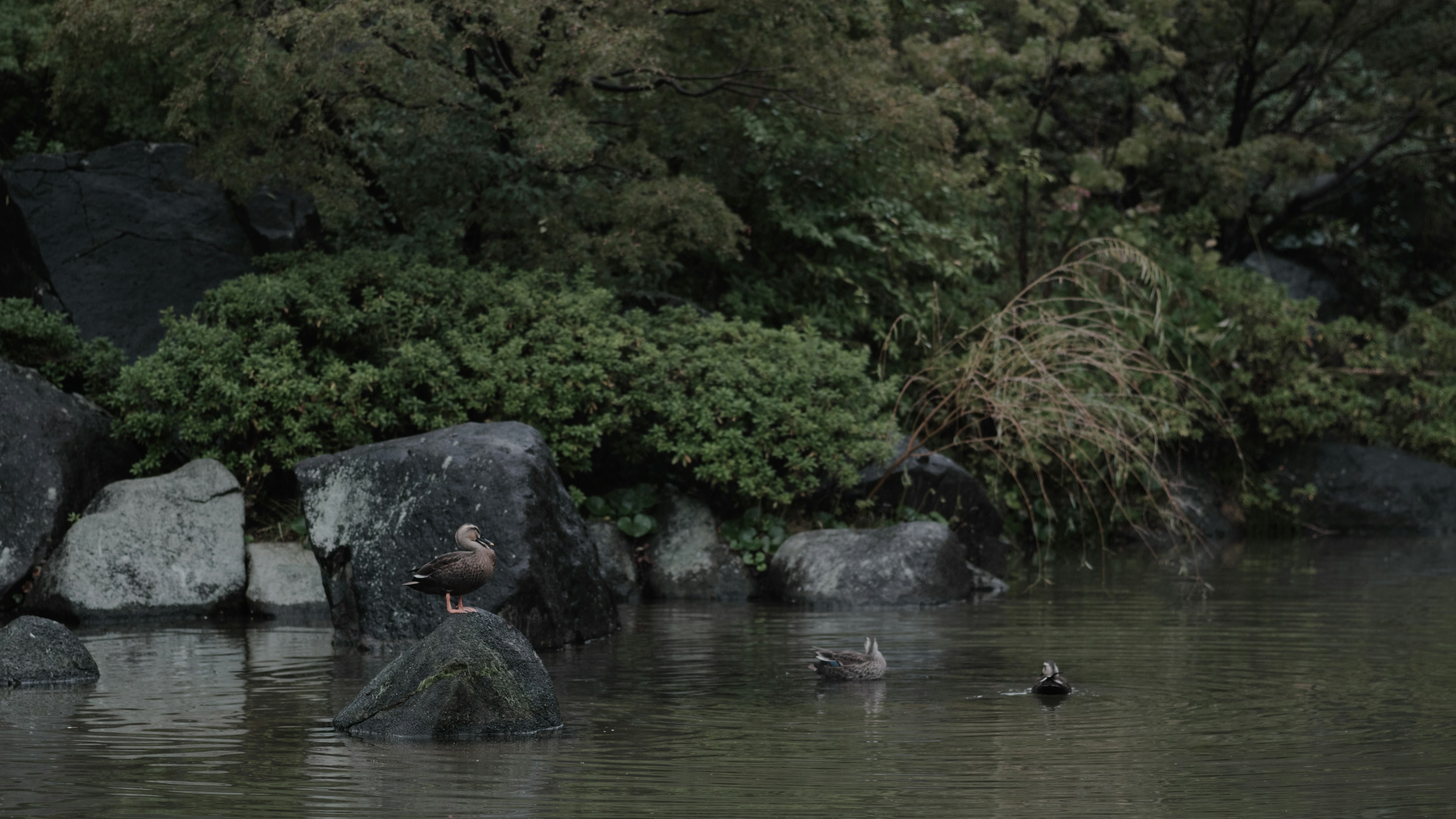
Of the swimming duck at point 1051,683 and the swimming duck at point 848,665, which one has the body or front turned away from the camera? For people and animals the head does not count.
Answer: the swimming duck at point 1051,683

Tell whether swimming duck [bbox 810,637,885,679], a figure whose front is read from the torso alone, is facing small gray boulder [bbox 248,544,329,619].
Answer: no

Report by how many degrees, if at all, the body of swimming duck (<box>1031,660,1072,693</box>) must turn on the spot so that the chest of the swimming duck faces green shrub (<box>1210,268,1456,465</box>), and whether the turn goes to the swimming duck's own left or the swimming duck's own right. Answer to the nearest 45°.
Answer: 0° — it already faces it

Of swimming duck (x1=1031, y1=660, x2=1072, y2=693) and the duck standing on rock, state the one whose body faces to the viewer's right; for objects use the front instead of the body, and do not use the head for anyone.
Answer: the duck standing on rock

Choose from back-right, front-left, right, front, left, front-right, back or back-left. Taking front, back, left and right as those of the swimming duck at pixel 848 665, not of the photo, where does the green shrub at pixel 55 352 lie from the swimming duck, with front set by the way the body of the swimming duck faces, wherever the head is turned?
back-left

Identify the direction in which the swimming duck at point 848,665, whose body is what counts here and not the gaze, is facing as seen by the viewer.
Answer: to the viewer's right

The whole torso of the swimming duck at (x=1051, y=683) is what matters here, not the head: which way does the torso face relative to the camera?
away from the camera

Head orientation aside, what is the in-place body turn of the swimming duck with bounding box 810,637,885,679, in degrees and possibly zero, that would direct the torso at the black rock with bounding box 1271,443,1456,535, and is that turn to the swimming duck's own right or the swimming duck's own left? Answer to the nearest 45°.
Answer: approximately 45° to the swimming duck's own left

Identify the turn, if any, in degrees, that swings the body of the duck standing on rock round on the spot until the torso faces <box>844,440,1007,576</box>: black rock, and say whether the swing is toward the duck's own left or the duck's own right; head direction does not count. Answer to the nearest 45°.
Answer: approximately 45° to the duck's own left

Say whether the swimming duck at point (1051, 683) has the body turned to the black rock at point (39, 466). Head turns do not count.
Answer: no

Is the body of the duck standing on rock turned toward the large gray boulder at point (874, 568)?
no

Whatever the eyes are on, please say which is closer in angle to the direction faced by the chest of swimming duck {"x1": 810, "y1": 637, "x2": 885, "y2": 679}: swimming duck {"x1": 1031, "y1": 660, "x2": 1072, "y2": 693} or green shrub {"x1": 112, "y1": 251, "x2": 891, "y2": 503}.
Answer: the swimming duck

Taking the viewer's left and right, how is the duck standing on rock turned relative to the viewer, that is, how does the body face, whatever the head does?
facing to the right of the viewer

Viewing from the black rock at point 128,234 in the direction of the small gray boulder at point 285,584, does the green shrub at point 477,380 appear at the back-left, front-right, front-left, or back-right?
front-left

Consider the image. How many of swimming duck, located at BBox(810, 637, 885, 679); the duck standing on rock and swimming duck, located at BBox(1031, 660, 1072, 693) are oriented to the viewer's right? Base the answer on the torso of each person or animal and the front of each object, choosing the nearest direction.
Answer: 2

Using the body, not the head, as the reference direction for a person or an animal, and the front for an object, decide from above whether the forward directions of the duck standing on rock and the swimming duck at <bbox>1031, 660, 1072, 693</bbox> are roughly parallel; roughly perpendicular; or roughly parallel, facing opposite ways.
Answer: roughly perpendicular

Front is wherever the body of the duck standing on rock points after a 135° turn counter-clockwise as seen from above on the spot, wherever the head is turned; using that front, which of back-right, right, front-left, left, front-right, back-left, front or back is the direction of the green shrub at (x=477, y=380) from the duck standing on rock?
front-right
